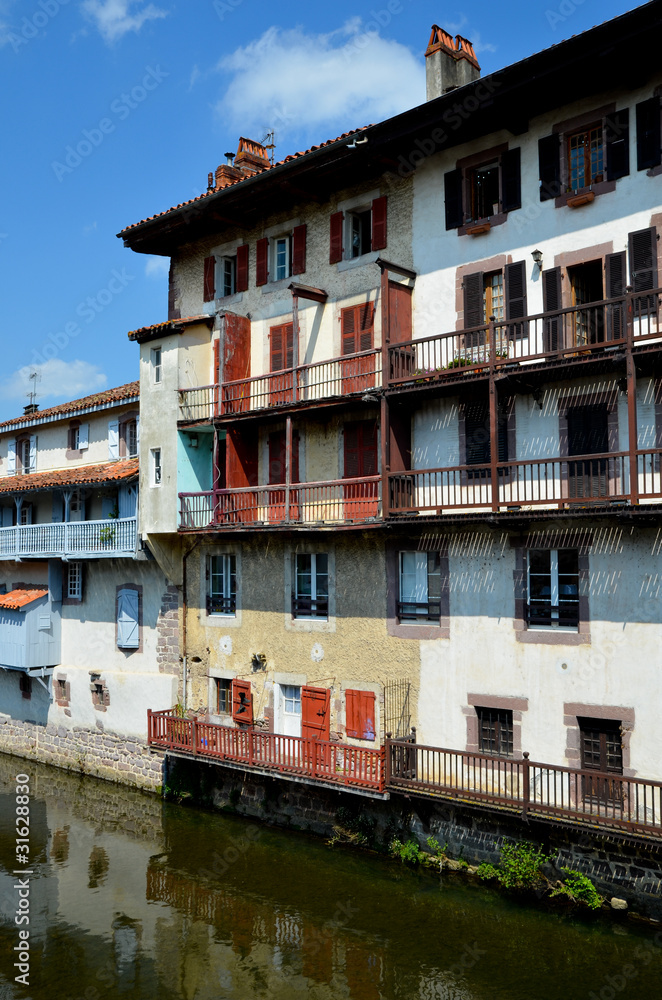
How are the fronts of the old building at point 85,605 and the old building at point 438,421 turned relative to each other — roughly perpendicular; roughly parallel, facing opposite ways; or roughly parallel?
roughly parallel

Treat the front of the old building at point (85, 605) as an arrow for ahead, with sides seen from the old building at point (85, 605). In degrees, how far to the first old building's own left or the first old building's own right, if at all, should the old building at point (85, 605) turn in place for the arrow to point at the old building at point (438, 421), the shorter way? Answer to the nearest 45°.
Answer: approximately 90° to the first old building's own left

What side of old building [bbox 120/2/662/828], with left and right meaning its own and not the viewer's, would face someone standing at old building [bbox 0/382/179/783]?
right

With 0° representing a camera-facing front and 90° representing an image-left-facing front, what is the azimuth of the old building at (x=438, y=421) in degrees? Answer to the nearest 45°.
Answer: approximately 45°

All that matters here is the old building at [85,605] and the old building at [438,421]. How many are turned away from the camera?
0

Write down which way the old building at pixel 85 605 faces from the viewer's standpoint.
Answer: facing the viewer and to the left of the viewer
